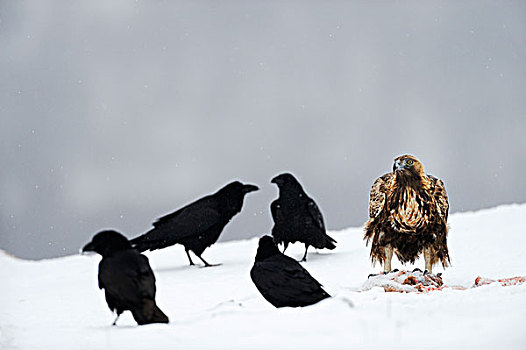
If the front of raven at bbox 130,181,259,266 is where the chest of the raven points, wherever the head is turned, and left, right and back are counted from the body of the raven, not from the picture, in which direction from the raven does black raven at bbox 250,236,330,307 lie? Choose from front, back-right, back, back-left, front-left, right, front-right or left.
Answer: right

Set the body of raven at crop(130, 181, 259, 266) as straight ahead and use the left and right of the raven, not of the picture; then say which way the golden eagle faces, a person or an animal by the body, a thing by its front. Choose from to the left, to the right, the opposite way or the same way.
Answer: to the right

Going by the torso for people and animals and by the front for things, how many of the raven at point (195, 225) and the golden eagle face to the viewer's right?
1

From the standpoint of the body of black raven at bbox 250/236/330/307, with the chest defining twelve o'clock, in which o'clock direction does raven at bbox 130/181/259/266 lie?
The raven is roughly at 1 o'clock from the black raven.

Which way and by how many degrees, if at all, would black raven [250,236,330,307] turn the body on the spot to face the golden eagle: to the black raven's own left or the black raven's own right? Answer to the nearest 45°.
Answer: approximately 90° to the black raven's own right

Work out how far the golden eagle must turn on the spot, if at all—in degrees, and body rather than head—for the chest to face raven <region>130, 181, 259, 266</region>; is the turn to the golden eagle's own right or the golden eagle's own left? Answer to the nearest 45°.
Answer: approximately 135° to the golden eagle's own right

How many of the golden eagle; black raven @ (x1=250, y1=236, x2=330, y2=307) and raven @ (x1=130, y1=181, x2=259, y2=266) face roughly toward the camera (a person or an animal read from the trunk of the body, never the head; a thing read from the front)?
1

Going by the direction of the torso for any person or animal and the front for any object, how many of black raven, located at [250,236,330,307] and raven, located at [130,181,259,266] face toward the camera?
0

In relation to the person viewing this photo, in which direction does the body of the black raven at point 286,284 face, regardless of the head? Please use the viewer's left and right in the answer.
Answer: facing away from the viewer and to the left of the viewer

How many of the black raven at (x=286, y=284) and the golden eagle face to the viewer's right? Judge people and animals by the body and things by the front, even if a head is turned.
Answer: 0

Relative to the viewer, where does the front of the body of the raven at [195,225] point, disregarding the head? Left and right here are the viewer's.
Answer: facing to the right of the viewer
